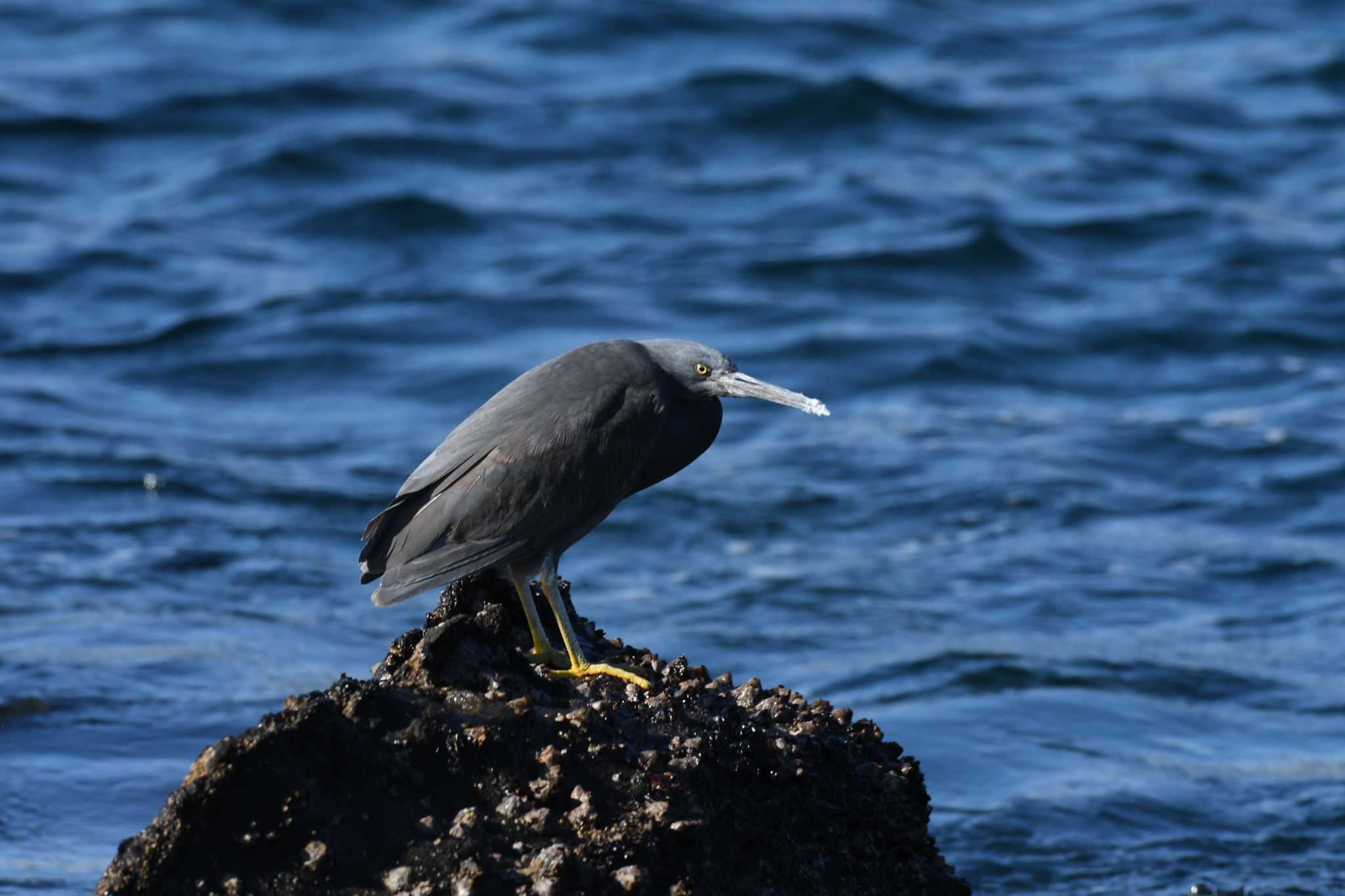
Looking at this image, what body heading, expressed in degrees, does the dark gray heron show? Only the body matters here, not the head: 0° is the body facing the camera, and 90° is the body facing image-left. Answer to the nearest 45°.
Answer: approximately 270°
